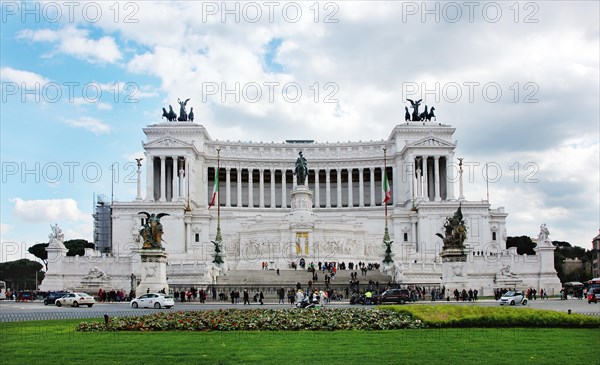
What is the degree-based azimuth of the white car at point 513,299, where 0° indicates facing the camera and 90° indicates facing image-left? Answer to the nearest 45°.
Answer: approximately 45°

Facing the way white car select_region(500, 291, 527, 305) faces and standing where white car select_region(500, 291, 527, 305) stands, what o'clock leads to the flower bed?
The flower bed is roughly at 11 o'clock from the white car.
